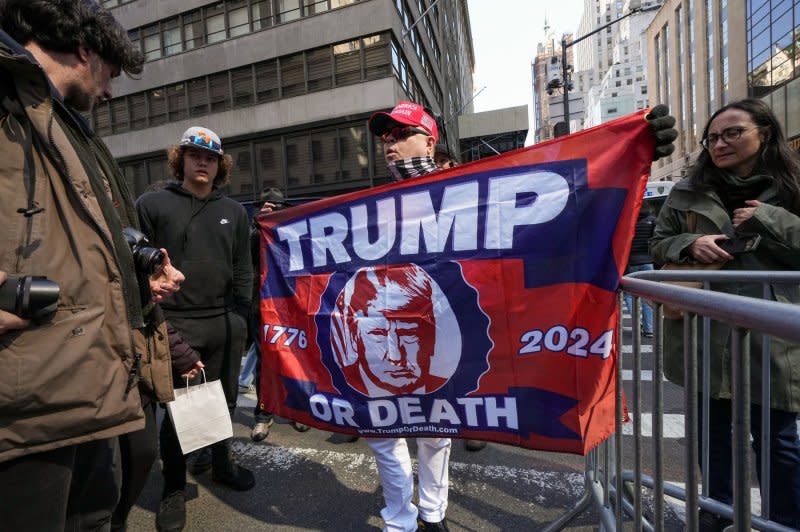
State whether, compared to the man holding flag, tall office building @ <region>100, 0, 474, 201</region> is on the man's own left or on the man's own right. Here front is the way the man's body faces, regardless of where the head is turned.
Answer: on the man's own right

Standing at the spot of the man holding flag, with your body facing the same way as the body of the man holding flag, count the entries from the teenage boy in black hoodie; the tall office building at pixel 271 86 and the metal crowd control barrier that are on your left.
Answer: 1

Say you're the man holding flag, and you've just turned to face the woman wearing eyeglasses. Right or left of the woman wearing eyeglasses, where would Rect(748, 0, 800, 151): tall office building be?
left

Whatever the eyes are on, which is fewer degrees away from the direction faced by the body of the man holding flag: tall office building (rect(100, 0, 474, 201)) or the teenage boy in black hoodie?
the teenage boy in black hoodie

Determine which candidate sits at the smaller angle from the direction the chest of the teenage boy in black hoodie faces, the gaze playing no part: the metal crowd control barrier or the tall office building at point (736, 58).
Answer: the metal crowd control barrier

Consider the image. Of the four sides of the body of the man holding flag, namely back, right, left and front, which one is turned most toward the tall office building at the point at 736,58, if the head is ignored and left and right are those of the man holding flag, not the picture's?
back

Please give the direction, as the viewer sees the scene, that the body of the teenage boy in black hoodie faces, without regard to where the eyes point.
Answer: toward the camera

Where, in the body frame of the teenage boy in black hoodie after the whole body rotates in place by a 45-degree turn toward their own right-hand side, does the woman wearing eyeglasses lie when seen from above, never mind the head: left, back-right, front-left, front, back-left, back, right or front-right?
left

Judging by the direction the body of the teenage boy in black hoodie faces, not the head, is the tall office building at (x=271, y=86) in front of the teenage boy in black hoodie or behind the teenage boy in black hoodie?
behind

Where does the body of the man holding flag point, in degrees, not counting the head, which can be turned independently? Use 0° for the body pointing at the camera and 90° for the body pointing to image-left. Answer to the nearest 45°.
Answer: approximately 45°

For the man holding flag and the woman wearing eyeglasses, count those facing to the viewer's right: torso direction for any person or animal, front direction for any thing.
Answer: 0

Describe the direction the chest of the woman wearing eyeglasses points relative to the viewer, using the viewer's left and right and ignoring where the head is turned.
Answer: facing the viewer and to the left of the viewer

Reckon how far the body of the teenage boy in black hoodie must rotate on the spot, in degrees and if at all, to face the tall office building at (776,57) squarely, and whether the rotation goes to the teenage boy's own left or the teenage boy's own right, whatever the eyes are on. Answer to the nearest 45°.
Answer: approximately 90° to the teenage boy's own left

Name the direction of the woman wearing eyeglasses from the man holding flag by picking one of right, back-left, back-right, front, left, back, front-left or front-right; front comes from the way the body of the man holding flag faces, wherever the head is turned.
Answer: back-left

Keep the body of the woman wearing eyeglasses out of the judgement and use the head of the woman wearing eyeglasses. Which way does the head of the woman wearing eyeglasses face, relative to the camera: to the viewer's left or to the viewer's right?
to the viewer's left
